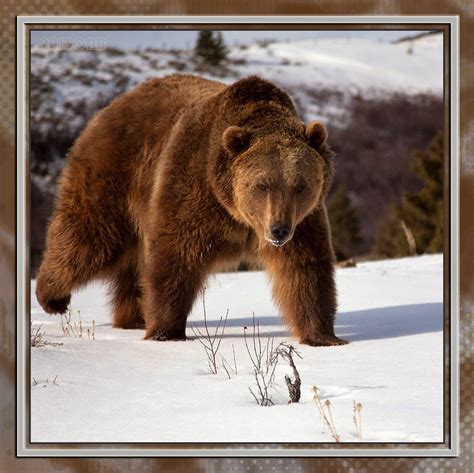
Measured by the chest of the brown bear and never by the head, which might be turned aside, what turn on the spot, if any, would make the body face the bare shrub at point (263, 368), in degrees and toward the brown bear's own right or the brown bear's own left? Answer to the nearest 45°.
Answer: approximately 45° to the brown bear's own right

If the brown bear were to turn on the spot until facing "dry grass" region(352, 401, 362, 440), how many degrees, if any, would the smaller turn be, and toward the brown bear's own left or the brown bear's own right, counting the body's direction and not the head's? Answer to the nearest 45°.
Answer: approximately 45° to the brown bear's own right

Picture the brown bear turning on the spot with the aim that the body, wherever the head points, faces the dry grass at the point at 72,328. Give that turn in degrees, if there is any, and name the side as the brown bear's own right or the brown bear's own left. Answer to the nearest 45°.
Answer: approximately 180°

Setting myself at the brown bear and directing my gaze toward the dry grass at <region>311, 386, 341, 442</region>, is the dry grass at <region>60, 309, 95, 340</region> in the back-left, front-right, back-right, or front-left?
back-right

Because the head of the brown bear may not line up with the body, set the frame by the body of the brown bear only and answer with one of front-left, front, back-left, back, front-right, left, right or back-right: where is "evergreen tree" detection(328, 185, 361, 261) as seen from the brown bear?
back-left

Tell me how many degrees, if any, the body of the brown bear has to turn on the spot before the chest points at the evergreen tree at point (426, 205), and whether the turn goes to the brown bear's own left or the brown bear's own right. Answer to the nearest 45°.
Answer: approximately 135° to the brown bear's own left

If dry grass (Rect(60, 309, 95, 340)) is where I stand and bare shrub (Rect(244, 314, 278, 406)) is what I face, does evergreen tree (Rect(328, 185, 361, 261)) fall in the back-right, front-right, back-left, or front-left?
back-left

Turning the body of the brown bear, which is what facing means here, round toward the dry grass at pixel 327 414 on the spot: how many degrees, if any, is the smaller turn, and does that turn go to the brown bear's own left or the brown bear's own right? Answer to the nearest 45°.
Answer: approximately 45° to the brown bear's own right

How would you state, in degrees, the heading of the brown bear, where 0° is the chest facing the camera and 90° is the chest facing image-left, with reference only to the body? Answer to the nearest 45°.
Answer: approximately 315°

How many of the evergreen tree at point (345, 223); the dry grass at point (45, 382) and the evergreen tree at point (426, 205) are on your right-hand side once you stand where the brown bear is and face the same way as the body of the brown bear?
1

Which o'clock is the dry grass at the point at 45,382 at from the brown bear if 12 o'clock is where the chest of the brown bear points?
The dry grass is roughly at 3 o'clock from the brown bear.
